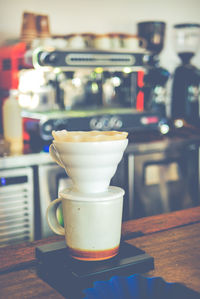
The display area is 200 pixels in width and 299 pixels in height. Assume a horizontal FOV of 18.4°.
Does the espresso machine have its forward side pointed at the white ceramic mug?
yes

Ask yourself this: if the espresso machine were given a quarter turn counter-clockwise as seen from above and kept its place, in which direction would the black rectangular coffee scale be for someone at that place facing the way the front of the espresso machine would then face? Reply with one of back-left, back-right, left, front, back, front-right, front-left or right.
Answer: right

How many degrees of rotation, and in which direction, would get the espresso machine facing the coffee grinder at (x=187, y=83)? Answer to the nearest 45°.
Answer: approximately 135° to its left

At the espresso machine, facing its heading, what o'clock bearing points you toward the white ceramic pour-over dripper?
The white ceramic pour-over dripper is roughly at 12 o'clock from the espresso machine.

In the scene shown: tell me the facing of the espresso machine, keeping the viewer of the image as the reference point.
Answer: facing the viewer
